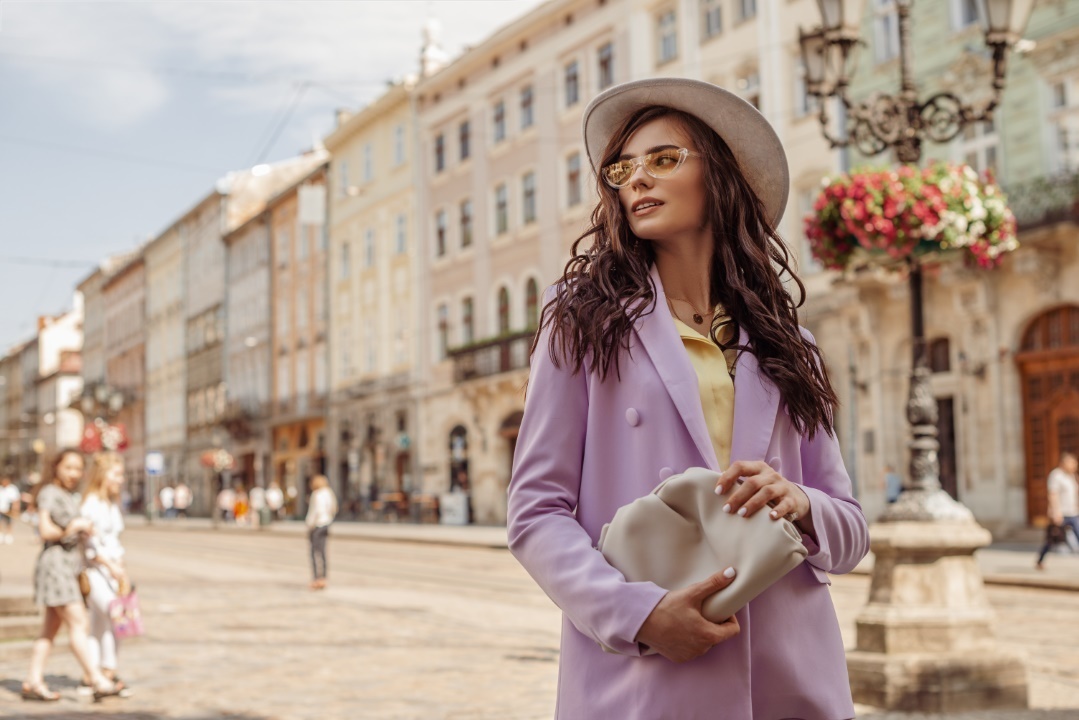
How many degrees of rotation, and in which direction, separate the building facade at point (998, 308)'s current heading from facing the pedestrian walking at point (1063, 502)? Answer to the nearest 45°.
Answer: approximately 45° to its left

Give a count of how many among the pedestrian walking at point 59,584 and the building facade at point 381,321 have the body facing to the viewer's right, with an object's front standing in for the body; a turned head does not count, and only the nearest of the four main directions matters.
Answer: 1

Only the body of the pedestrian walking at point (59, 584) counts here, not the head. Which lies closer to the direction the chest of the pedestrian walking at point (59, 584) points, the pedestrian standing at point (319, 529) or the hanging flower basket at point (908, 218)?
the hanging flower basket

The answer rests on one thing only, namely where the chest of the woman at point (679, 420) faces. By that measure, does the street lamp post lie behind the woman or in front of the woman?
behind

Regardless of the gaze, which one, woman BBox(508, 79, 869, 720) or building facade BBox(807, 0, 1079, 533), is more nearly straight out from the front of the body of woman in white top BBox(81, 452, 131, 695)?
the woman

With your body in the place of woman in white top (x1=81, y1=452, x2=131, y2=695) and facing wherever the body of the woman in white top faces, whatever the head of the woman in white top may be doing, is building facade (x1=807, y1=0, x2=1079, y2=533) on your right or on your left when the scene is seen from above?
on your left

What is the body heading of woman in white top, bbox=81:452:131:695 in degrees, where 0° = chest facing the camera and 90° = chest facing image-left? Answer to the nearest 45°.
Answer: approximately 315°

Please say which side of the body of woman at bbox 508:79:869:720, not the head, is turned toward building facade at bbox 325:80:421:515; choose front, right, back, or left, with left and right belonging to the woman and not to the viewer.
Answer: back

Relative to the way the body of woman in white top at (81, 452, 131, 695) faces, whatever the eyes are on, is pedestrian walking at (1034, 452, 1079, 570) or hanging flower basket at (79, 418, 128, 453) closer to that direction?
the pedestrian walking

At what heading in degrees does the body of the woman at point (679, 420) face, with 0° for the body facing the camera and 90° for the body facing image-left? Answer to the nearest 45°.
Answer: approximately 0°
